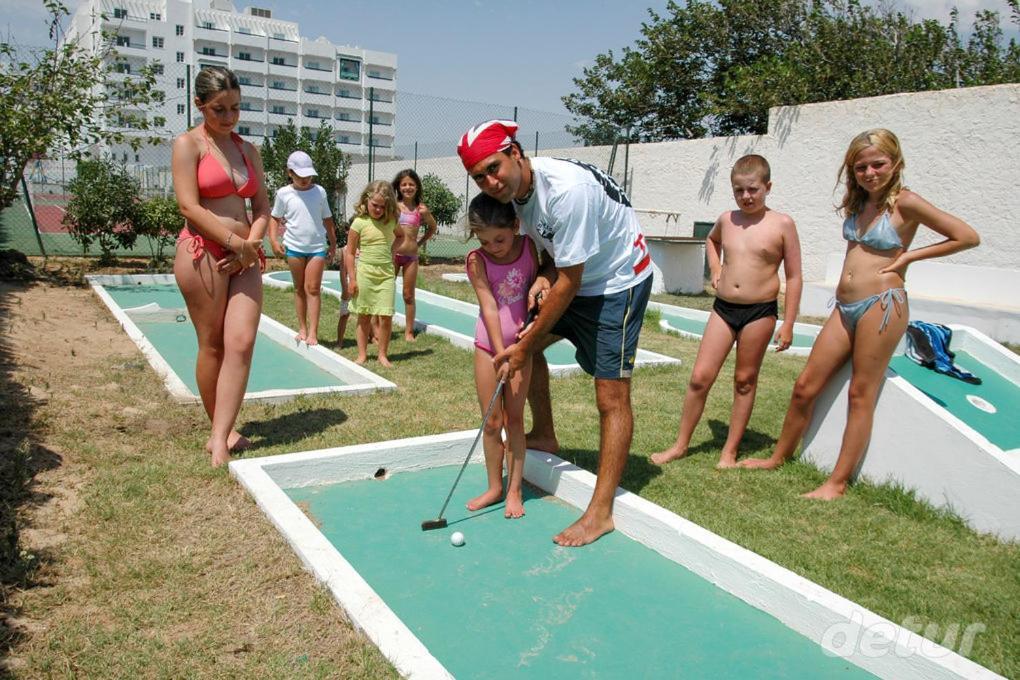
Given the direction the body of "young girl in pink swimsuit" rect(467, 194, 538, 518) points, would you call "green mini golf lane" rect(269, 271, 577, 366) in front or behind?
behind

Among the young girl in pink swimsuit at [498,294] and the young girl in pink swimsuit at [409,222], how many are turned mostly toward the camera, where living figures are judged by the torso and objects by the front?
2

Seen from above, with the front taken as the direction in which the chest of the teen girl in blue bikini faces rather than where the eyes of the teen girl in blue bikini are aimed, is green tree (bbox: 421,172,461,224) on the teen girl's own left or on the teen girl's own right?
on the teen girl's own right

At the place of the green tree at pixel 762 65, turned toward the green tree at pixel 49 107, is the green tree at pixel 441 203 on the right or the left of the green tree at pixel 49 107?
right

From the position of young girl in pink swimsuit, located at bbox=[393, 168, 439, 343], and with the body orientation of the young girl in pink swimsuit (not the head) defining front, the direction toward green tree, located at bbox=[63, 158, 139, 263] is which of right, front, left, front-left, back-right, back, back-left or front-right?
back-right

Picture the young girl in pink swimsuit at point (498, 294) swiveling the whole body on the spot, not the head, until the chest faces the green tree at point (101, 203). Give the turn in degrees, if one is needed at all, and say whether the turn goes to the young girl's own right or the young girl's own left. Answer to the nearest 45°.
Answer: approximately 135° to the young girl's own right

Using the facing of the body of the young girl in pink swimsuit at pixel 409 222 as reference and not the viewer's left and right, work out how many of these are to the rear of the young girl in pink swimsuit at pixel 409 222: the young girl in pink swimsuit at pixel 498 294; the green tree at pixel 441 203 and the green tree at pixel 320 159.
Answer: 2
